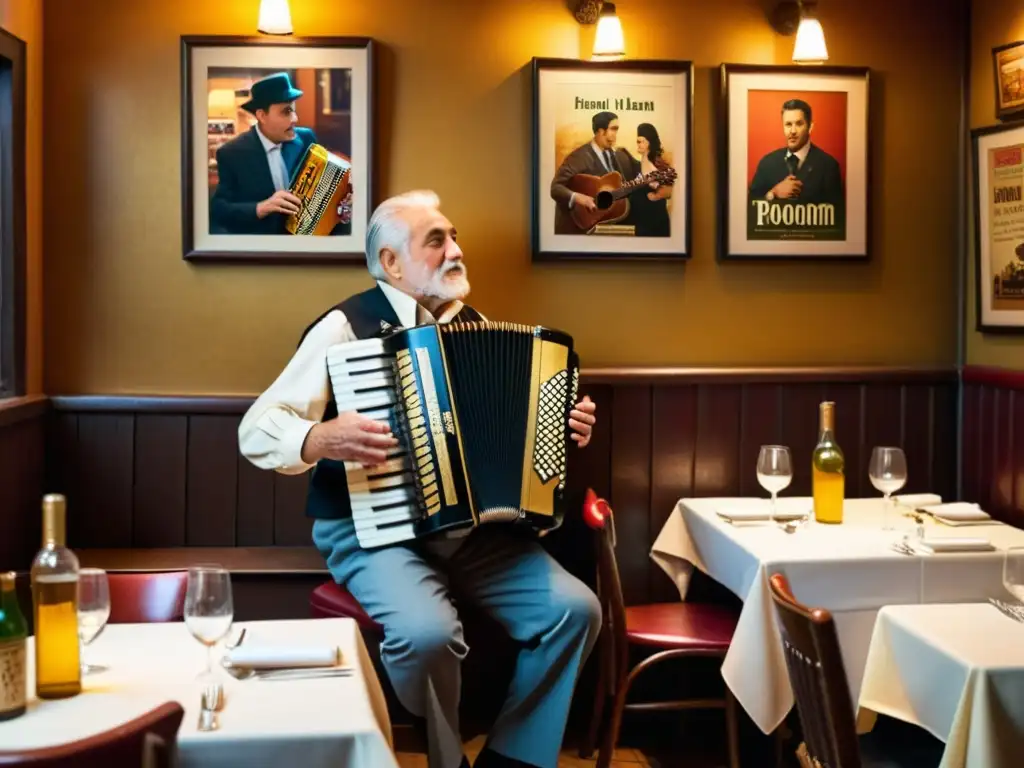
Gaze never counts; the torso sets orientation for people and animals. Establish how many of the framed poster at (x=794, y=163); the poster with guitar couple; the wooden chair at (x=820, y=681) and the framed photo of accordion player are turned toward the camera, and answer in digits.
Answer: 3

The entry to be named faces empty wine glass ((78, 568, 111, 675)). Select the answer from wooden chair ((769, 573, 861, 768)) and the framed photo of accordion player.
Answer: the framed photo of accordion player

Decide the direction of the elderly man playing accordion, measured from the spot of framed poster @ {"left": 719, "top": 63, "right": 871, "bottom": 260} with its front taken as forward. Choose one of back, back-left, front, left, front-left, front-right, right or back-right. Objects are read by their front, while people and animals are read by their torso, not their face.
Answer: front-right

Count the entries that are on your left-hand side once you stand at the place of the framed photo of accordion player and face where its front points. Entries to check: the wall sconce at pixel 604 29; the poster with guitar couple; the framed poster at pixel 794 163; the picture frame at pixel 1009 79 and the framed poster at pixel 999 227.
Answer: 5

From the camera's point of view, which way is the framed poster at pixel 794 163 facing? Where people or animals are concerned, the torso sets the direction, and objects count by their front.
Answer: toward the camera

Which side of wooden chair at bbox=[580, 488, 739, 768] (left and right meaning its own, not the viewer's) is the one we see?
right

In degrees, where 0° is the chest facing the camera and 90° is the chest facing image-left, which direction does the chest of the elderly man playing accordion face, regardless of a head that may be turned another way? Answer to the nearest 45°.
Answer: approximately 315°

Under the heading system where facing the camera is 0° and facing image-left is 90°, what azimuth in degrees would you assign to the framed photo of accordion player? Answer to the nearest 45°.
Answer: approximately 0°

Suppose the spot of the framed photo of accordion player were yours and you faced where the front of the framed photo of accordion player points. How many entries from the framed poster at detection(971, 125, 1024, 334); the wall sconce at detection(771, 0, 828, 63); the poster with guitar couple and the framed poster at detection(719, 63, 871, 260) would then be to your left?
4

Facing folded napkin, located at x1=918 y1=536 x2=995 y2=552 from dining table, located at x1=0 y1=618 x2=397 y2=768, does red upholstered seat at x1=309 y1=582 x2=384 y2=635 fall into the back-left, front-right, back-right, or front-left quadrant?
front-left

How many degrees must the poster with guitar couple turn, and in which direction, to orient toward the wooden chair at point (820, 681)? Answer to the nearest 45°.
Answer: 0° — it already faces it

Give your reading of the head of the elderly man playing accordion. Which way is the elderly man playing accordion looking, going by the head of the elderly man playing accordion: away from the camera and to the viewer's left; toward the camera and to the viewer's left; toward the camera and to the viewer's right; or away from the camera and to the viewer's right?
toward the camera and to the viewer's right

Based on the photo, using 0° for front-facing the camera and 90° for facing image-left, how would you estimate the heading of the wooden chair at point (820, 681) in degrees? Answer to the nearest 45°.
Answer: approximately 225°

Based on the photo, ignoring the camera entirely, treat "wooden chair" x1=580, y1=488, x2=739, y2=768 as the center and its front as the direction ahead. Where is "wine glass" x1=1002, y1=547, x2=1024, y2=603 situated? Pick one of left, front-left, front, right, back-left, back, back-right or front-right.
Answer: front-right

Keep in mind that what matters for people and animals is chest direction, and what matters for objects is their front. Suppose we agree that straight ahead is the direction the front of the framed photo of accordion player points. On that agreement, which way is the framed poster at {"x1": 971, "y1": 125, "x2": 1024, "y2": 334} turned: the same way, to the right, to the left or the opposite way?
to the right

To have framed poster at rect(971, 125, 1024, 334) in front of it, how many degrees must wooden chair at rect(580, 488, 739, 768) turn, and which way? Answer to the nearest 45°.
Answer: approximately 45° to its left

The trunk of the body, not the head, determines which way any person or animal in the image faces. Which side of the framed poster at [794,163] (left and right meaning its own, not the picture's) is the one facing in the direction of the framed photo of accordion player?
right

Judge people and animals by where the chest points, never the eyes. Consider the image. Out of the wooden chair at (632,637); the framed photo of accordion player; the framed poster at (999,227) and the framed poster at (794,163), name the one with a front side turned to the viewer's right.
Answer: the wooden chair
